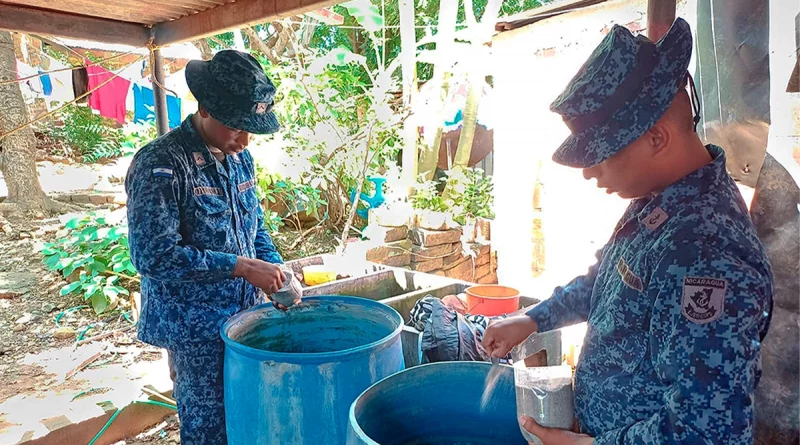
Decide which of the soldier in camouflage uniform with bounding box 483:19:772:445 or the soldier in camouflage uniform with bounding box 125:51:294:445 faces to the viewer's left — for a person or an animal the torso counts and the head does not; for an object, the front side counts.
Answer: the soldier in camouflage uniform with bounding box 483:19:772:445

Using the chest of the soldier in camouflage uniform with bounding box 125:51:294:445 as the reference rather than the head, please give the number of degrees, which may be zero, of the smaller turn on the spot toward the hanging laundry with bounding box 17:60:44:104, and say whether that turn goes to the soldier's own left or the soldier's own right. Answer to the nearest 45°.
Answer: approximately 135° to the soldier's own left

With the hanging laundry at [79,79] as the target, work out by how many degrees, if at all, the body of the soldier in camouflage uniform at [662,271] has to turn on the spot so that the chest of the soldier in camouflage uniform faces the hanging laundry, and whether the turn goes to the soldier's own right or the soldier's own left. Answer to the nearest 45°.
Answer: approximately 45° to the soldier's own right

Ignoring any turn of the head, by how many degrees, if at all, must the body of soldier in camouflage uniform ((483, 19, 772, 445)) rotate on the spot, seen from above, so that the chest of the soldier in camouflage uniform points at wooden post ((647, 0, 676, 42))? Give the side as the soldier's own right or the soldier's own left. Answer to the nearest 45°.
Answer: approximately 90° to the soldier's own right

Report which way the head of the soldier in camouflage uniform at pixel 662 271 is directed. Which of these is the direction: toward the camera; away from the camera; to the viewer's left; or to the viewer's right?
to the viewer's left

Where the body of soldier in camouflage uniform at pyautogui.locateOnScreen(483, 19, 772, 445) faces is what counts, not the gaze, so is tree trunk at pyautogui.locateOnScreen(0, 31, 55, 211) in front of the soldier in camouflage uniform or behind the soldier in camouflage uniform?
in front

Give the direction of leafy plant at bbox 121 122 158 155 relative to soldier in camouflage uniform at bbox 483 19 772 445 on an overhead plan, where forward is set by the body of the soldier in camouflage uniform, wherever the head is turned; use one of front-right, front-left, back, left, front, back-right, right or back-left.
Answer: front-right

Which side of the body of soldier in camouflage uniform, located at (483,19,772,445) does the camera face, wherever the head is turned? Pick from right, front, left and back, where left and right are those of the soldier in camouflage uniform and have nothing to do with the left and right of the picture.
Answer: left

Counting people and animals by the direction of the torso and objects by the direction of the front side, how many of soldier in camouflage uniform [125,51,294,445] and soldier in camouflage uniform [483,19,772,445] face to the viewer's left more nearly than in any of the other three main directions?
1

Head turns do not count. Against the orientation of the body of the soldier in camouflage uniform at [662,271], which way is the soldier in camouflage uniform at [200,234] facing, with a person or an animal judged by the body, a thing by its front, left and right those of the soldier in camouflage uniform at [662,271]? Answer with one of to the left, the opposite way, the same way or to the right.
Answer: the opposite way

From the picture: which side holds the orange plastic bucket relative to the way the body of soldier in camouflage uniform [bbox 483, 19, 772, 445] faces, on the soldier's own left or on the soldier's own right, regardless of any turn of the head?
on the soldier's own right

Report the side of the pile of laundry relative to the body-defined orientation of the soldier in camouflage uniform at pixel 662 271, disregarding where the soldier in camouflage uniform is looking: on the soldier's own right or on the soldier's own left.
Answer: on the soldier's own right
